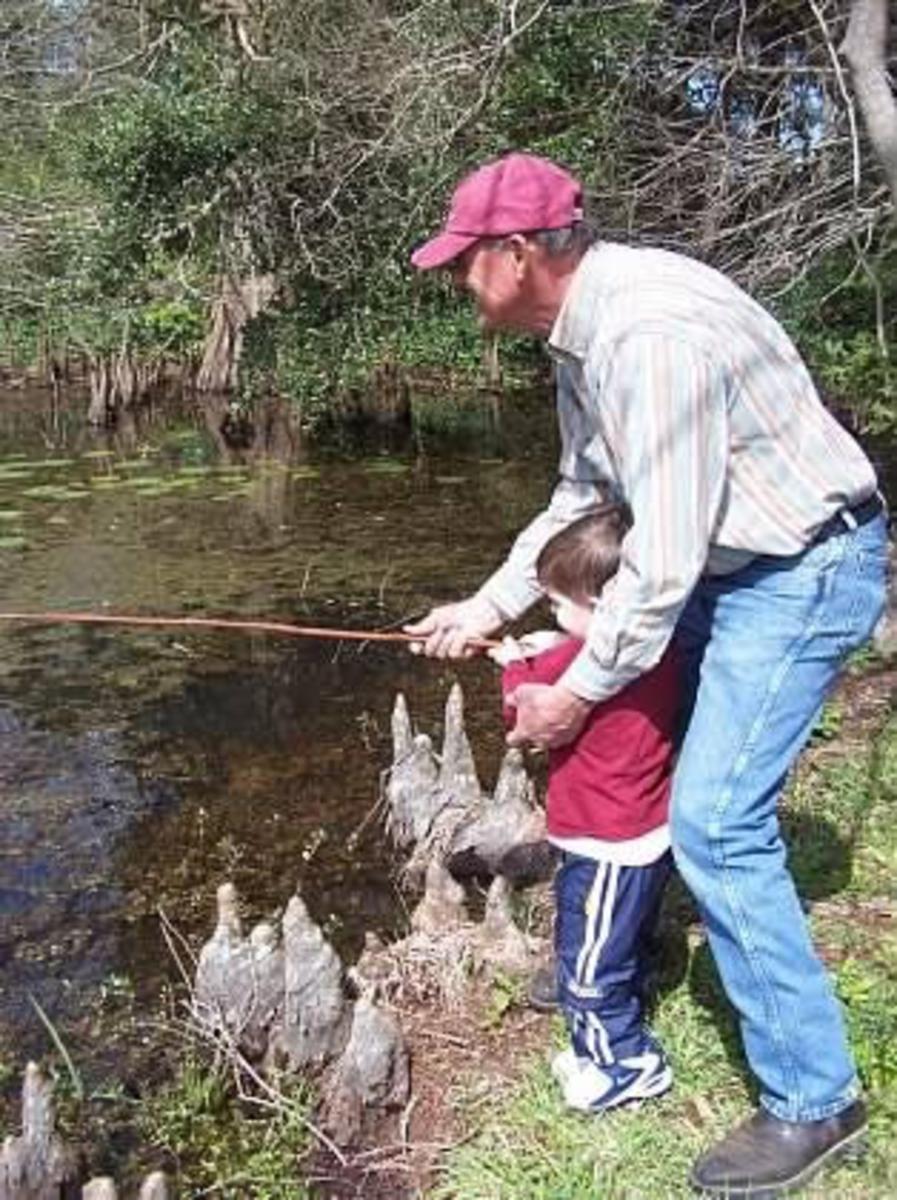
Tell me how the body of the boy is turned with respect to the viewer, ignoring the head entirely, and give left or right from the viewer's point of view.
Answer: facing to the left of the viewer

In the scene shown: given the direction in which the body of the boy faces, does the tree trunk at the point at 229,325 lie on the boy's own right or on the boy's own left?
on the boy's own right

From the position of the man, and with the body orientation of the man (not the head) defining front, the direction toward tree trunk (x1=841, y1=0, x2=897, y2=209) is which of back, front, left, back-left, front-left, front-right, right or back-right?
right

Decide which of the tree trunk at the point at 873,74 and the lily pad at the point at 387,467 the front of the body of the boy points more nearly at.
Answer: the lily pad

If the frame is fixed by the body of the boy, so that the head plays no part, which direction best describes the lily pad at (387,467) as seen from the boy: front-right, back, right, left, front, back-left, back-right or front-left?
right

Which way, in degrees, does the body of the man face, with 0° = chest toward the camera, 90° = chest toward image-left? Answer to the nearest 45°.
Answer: approximately 90°

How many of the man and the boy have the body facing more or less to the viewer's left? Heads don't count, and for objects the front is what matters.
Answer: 2

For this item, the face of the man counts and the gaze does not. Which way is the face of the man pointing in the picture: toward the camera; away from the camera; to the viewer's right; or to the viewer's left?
to the viewer's left
